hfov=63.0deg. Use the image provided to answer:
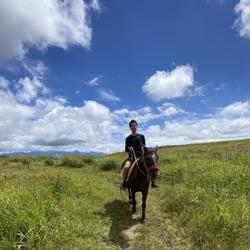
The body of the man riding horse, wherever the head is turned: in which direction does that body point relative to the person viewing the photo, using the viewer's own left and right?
facing the viewer

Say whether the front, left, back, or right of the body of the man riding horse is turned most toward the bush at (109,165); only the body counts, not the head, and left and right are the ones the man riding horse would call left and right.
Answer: back

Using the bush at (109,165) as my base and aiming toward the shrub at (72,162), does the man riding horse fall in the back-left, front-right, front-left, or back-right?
back-left

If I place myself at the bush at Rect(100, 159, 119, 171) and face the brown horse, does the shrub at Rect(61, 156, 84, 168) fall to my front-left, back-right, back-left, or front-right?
back-right
